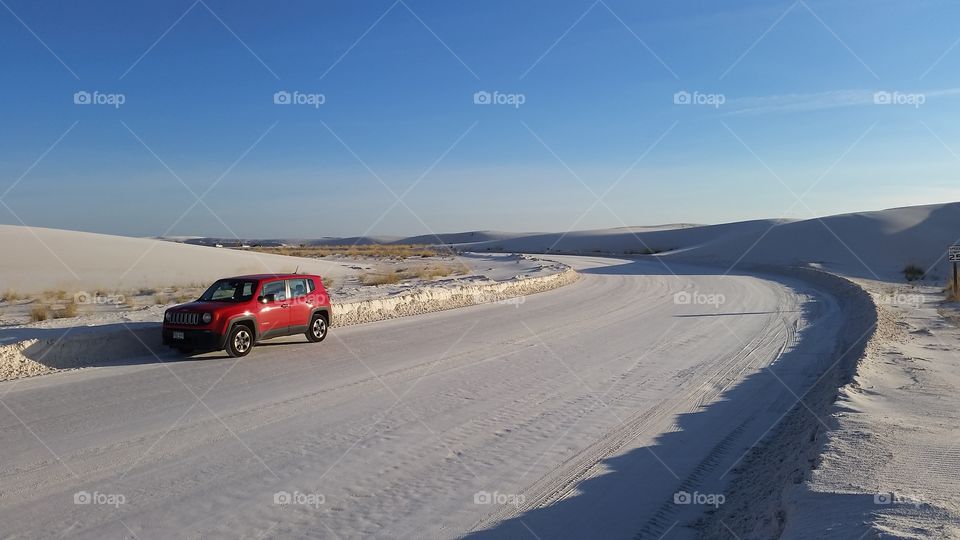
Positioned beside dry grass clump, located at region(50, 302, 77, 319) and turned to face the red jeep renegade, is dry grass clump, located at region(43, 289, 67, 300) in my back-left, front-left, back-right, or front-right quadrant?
back-left

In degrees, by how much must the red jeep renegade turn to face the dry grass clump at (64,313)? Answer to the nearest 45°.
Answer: approximately 90° to its right

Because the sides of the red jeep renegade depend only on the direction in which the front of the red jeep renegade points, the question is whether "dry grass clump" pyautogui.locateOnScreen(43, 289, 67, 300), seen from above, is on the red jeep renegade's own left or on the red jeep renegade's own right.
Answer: on the red jeep renegade's own right

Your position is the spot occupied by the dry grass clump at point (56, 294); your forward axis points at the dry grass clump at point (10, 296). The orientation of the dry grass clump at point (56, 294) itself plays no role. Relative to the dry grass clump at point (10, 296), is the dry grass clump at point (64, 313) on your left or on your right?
left

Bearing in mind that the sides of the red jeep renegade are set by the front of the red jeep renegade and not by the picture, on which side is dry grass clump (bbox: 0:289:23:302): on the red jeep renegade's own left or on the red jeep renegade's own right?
on the red jeep renegade's own right
